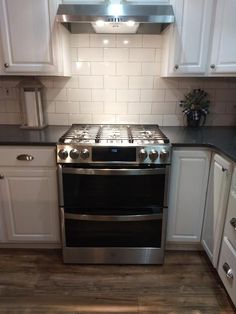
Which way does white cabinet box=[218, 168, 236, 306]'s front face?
to the viewer's left

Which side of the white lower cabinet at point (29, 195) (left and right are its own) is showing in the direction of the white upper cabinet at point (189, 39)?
left

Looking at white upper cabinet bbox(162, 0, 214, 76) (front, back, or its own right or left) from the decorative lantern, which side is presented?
right

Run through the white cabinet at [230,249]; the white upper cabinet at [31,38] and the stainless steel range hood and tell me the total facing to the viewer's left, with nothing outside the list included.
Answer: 1

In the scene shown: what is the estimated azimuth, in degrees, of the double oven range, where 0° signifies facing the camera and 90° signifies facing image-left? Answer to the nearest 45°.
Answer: approximately 0°

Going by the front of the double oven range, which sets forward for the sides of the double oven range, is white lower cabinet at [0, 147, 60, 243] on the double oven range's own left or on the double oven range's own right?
on the double oven range's own right

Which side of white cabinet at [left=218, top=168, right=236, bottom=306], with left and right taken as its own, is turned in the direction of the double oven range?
front

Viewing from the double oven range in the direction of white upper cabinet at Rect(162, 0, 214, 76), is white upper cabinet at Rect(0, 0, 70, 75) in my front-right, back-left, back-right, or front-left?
back-left
